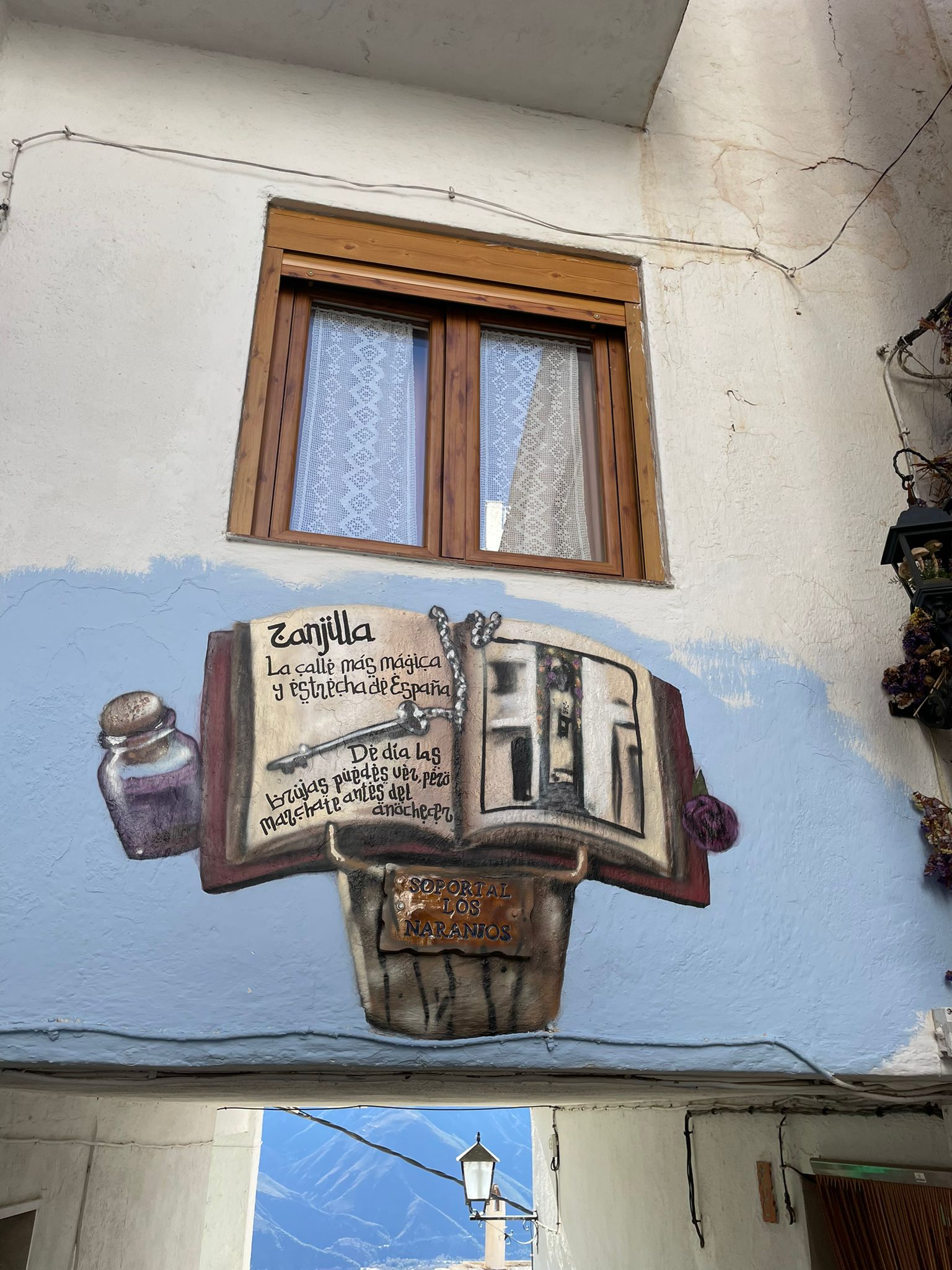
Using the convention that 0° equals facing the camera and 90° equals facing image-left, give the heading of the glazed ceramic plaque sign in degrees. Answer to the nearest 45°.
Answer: approximately 0°

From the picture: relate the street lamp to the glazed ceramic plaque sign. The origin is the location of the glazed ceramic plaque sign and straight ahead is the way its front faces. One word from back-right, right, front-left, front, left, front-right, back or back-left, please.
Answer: back

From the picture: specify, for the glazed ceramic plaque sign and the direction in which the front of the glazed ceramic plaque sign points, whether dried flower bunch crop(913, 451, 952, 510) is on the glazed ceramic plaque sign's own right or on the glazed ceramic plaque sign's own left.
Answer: on the glazed ceramic plaque sign's own left
